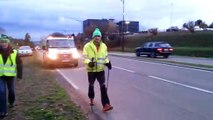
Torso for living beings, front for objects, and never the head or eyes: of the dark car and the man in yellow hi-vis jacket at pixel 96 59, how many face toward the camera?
1

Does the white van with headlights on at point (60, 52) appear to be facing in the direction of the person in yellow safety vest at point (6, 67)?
yes

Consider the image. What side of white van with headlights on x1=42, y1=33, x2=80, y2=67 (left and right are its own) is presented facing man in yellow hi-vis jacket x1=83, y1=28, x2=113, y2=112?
front

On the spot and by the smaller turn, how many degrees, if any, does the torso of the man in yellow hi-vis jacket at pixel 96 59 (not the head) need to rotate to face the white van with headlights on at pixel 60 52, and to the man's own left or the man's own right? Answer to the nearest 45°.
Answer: approximately 180°

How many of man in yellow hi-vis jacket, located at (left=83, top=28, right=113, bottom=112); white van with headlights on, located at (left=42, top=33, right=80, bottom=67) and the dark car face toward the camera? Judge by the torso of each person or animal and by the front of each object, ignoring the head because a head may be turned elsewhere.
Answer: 2

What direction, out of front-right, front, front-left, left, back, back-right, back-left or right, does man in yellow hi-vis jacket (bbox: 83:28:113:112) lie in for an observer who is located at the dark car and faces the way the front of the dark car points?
back-left

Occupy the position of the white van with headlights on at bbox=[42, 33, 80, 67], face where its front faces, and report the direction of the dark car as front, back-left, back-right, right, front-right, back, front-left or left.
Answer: back-left

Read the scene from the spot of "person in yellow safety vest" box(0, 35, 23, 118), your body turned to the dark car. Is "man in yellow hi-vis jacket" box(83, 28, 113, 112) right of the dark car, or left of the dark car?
right

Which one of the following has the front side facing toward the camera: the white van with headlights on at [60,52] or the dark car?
the white van with headlights on

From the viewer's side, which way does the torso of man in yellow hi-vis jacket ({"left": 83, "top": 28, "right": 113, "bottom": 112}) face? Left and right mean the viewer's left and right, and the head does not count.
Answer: facing the viewer

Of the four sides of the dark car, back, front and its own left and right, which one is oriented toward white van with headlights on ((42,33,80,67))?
left

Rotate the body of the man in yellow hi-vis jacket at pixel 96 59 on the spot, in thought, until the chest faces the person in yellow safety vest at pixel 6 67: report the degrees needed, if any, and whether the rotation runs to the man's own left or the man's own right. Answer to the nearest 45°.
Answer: approximately 90° to the man's own right

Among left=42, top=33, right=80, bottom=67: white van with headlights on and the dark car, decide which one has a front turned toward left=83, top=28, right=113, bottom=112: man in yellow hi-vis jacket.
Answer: the white van with headlights on

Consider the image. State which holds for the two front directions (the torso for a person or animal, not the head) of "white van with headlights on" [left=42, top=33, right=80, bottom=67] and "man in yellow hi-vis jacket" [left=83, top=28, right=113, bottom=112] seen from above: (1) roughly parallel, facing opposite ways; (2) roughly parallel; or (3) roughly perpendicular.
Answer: roughly parallel
